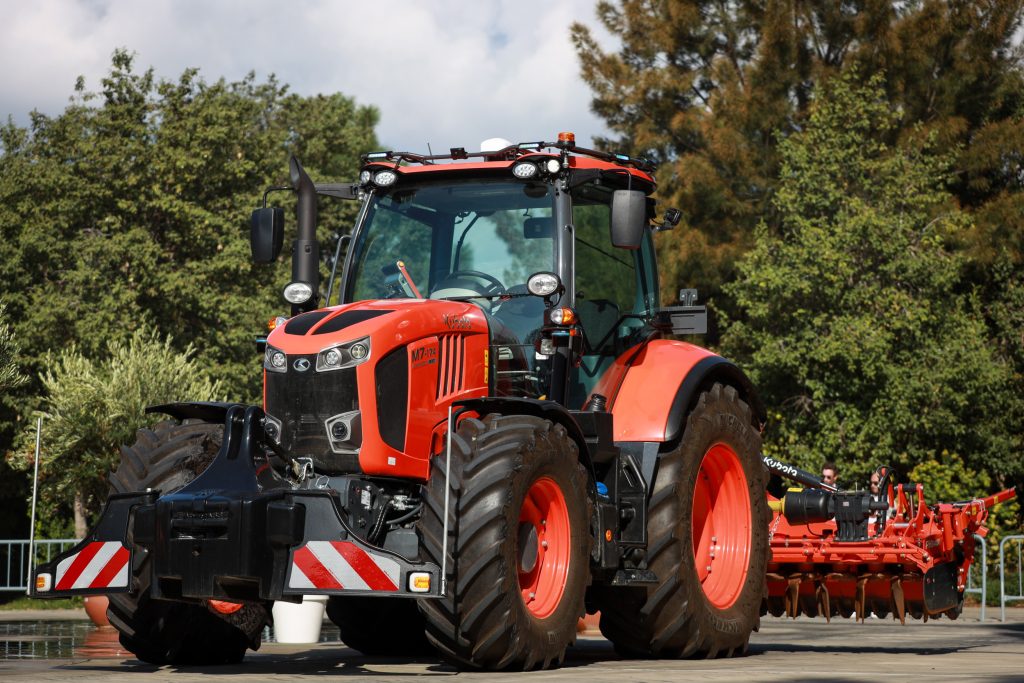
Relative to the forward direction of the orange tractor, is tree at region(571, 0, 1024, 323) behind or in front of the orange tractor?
behind

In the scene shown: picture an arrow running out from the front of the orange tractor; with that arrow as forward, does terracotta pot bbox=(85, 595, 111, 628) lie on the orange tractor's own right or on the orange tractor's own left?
on the orange tractor's own right

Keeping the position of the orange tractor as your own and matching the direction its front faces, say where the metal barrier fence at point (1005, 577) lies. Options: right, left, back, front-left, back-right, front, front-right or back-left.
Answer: back

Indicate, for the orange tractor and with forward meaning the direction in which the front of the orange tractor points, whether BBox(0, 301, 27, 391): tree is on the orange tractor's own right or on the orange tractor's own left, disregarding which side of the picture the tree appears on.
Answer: on the orange tractor's own right

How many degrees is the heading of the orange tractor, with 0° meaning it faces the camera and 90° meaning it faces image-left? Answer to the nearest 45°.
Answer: approximately 45°

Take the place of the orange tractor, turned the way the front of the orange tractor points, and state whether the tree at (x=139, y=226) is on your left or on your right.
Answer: on your right
